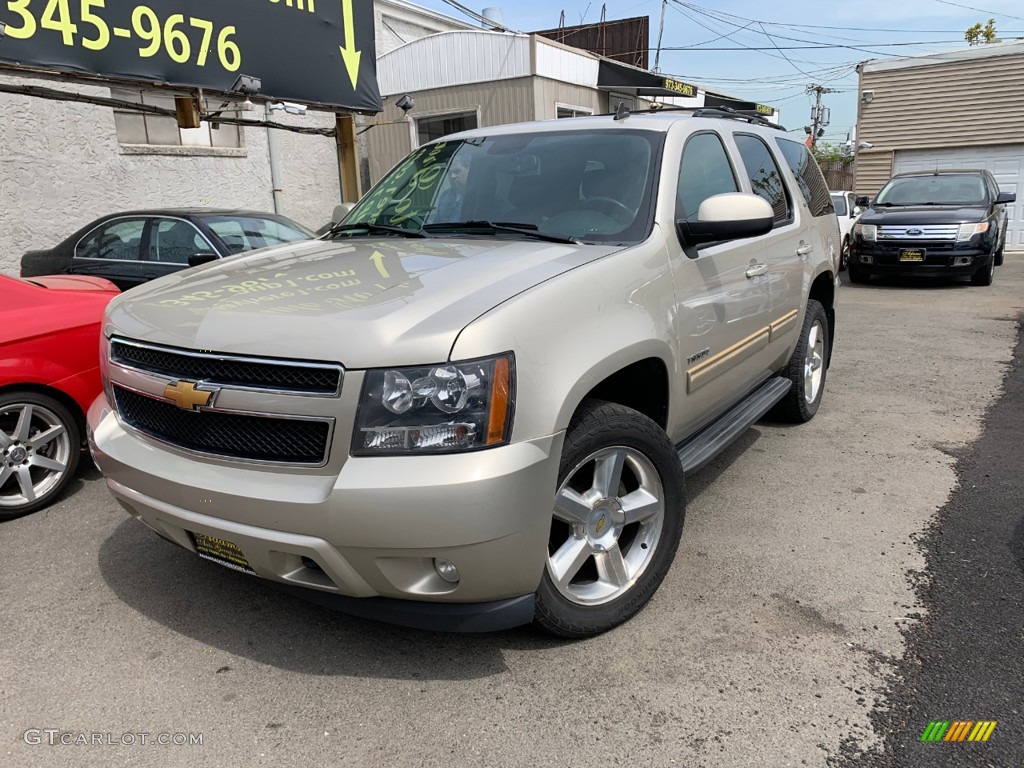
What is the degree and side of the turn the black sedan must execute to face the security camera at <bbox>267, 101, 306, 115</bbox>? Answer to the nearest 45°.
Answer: approximately 45° to its left

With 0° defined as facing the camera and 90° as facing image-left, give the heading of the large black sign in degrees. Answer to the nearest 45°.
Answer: approximately 315°

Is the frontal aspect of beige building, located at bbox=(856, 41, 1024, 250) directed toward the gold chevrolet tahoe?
yes

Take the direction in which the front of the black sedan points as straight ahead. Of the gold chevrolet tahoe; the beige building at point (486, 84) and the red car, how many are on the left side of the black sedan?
1

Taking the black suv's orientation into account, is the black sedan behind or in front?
in front

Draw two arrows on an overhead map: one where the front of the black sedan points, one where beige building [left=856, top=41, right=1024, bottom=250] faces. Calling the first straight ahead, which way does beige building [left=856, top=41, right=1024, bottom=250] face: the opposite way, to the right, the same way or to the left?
to the right

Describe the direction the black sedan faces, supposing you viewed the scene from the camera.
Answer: facing the viewer and to the right of the viewer

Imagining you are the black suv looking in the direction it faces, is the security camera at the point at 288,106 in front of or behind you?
in front

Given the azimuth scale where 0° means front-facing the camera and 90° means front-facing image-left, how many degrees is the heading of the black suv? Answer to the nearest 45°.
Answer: approximately 0°

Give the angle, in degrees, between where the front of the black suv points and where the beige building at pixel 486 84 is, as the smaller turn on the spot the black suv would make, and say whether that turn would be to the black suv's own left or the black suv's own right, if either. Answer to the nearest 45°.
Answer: approximately 90° to the black suv's own right

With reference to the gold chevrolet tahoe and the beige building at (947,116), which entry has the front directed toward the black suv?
the beige building

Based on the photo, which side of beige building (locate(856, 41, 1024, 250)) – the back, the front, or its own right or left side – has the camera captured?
front

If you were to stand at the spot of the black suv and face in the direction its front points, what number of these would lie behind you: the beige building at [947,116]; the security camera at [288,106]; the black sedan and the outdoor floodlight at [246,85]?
1

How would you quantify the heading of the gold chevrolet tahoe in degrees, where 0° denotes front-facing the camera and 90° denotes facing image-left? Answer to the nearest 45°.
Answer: approximately 45°
